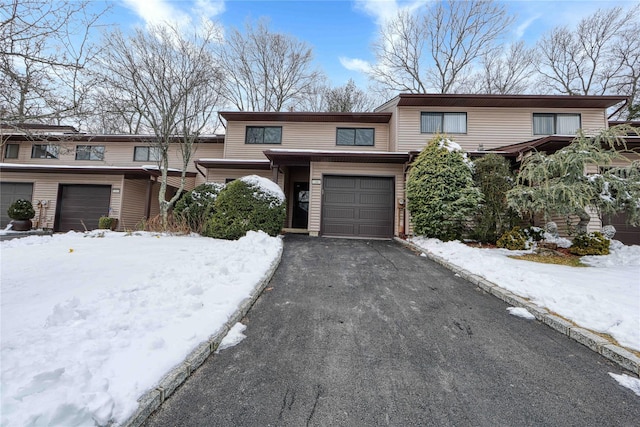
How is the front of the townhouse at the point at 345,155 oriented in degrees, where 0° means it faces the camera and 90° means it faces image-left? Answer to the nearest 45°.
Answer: approximately 0°

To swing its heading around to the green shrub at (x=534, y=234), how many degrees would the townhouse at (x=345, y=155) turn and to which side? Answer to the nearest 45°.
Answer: approximately 45° to its left

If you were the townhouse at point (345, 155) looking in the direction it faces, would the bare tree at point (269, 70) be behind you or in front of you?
behind

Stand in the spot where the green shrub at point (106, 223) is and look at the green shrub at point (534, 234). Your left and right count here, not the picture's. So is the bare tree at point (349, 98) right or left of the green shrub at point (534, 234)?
left

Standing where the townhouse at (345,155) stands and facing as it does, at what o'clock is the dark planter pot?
The dark planter pot is roughly at 3 o'clock from the townhouse.

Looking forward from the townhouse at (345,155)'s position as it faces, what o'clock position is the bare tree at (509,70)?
The bare tree is roughly at 8 o'clock from the townhouse.

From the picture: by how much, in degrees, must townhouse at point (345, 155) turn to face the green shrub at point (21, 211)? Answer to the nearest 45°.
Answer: approximately 90° to its right
